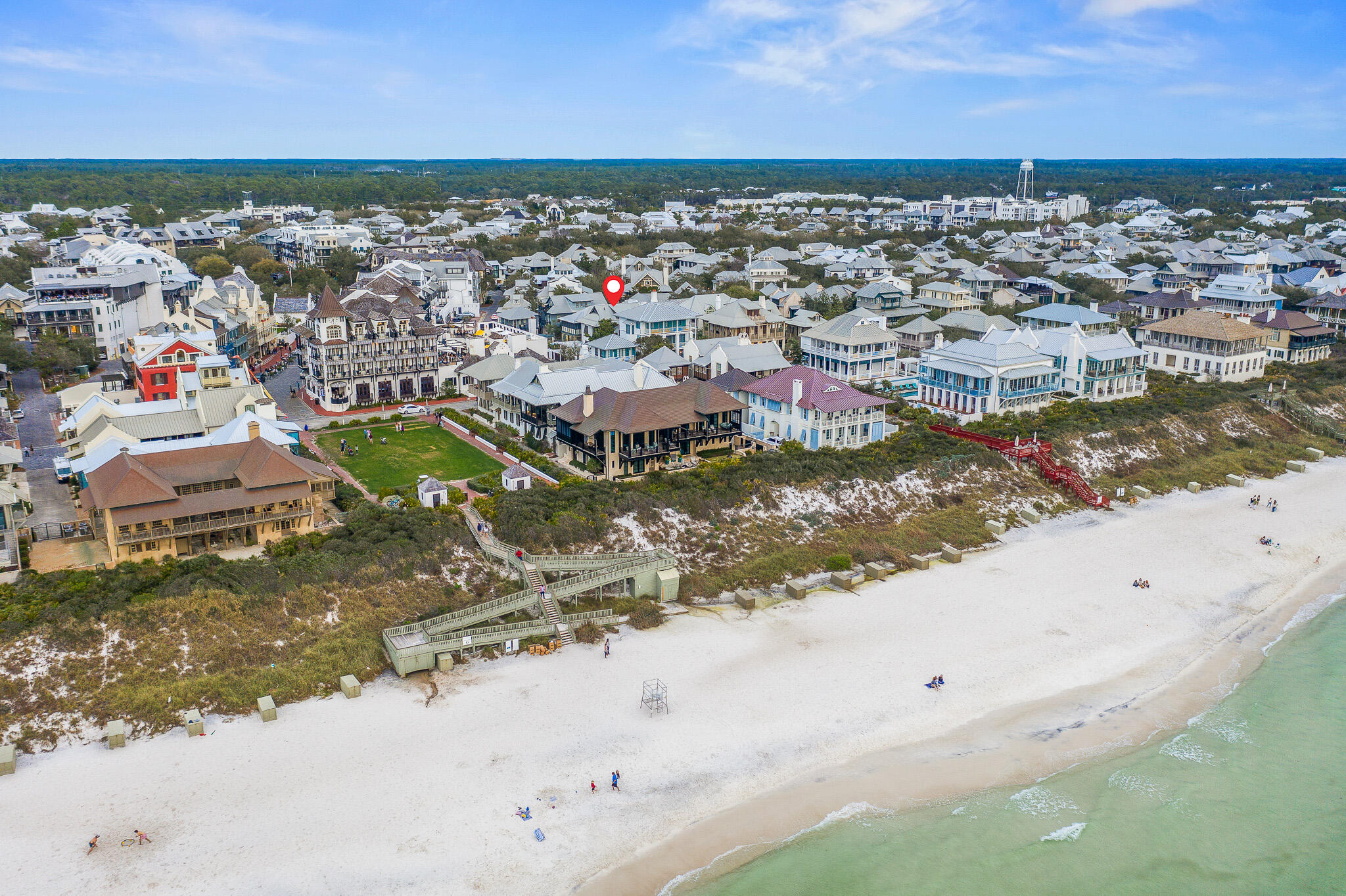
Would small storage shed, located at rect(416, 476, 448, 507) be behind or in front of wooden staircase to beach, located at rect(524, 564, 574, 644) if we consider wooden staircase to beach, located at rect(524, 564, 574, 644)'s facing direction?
behind

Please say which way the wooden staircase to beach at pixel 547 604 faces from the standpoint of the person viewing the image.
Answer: facing the viewer and to the right of the viewer

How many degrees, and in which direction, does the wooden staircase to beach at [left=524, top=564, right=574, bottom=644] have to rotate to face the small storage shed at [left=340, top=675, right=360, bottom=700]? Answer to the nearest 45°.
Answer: approximately 90° to its right

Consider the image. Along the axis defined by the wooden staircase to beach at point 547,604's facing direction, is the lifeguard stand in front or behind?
in front

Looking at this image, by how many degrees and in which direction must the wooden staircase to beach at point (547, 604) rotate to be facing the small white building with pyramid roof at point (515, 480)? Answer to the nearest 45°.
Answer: approximately 135° to its left

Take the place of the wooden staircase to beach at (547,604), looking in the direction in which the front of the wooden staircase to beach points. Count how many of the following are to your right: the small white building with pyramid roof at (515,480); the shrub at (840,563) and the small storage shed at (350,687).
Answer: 1

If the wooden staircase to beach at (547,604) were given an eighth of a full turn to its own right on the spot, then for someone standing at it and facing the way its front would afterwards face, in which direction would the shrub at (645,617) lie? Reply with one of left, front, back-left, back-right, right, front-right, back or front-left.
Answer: left
